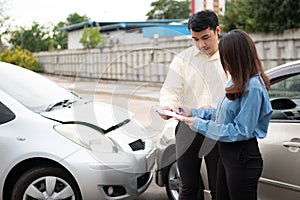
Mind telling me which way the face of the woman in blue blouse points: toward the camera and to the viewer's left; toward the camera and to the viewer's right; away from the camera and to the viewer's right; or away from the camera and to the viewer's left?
away from the camera and to the viewer's left

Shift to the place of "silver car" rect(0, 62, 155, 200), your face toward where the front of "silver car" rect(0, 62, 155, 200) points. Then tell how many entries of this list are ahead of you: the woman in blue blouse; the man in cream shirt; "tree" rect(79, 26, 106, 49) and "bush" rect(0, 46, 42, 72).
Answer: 2

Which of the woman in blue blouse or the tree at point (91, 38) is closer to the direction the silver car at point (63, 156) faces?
the woman in blue blouse

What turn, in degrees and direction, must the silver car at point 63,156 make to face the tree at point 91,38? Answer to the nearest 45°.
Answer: approximately 135° to its left

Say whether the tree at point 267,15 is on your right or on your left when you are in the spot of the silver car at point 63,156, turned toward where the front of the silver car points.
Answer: on your left

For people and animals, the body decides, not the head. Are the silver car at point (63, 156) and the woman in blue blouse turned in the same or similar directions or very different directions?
very different directions

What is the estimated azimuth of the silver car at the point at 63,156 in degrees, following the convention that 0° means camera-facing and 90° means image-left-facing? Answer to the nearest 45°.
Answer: approximately 315°

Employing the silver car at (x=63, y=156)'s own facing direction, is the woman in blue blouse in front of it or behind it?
in front

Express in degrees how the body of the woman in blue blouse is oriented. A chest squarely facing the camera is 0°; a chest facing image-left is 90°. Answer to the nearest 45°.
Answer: approximately 90°

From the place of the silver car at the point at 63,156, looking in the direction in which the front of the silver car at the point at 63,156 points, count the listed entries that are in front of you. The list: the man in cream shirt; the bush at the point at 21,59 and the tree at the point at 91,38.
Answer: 1

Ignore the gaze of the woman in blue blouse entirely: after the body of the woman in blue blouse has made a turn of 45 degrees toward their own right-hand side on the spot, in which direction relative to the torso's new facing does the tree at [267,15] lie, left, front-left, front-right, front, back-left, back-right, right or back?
front-right
